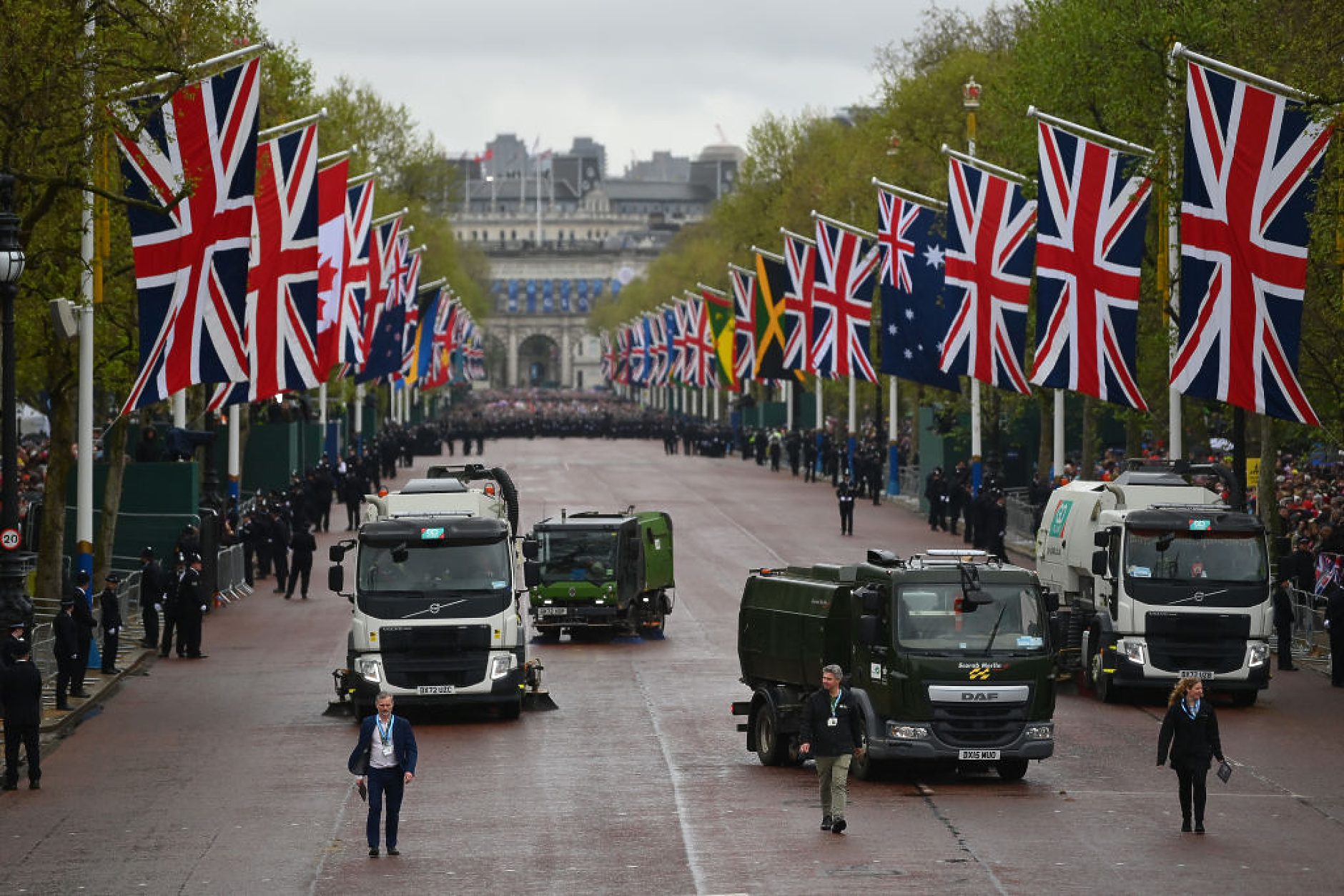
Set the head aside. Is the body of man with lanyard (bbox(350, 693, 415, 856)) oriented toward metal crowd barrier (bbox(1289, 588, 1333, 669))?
no

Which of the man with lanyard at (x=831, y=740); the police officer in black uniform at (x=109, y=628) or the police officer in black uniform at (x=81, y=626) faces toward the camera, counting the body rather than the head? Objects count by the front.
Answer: the man with lanyard

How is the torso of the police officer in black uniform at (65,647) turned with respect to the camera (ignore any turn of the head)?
to the viewer's right

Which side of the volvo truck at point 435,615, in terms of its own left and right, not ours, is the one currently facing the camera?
front

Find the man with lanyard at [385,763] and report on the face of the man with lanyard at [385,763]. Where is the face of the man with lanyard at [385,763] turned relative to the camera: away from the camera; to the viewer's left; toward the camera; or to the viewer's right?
toward the camera

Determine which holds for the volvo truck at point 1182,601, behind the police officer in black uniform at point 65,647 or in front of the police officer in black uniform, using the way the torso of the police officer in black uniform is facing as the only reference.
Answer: in front

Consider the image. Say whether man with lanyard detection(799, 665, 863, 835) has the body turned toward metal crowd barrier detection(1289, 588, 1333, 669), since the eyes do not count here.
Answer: no

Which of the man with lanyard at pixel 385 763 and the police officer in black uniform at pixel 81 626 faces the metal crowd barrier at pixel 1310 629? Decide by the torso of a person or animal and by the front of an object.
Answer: the police officer in black uniform

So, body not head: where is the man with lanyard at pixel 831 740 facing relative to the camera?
toward the camera

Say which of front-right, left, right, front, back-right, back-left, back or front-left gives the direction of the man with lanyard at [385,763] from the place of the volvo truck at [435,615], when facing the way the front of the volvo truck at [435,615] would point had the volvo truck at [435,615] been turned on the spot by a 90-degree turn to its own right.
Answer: left

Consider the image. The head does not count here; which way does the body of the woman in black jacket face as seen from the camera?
toward the camera

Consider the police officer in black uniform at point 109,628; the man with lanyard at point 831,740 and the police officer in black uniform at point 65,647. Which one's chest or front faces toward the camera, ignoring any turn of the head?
the man with lanyard

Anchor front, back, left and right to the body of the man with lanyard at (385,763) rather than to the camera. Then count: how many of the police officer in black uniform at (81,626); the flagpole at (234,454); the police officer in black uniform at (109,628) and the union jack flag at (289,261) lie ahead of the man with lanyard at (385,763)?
0
